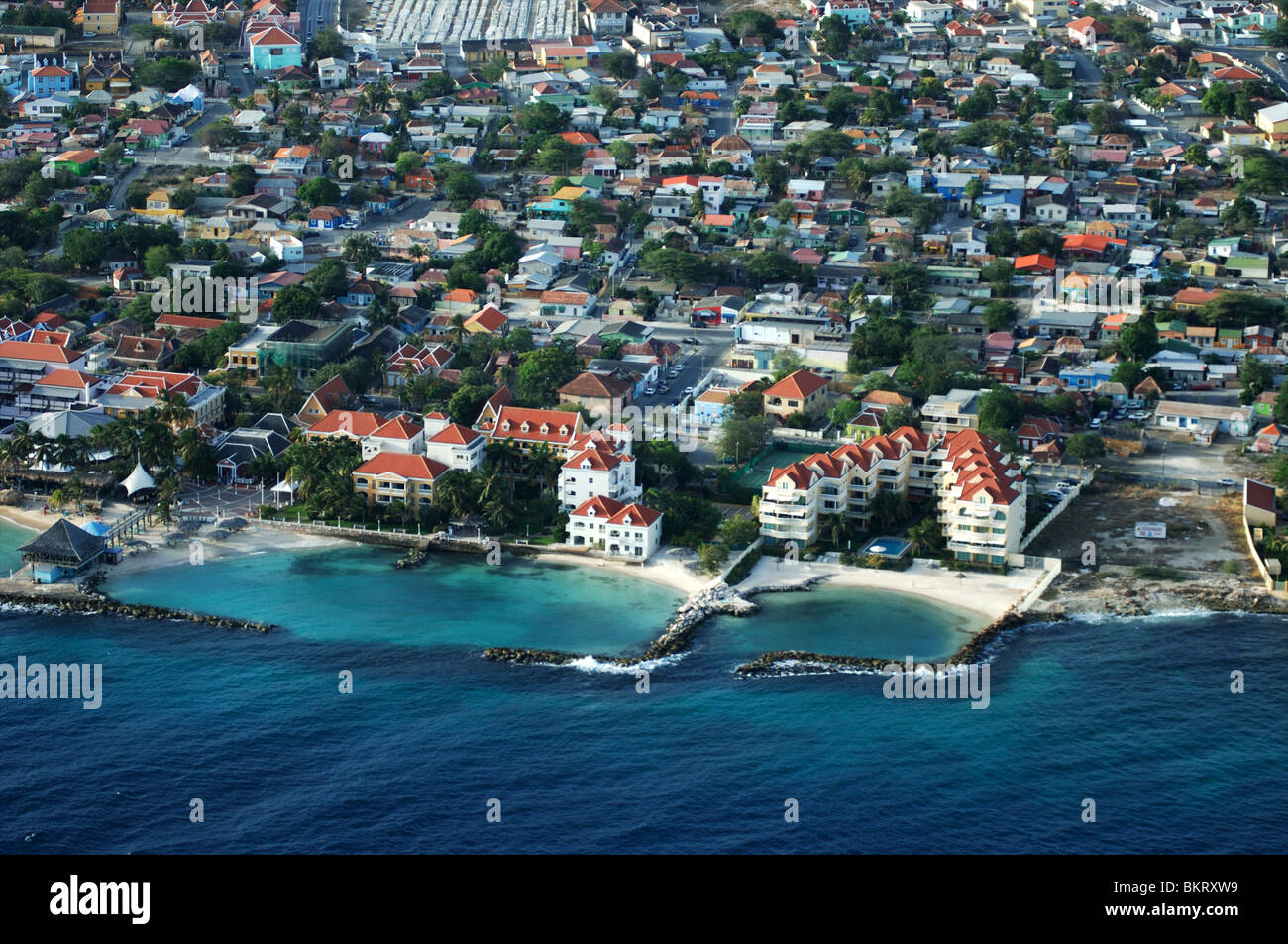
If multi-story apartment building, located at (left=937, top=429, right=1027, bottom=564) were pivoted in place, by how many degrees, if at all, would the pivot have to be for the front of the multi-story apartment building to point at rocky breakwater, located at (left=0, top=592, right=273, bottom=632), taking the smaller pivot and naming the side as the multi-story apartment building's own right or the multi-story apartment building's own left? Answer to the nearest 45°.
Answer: approximately 90° to the multi-story apartment building's own right

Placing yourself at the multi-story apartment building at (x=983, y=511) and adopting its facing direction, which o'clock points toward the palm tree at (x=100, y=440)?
The palm tree is roughly at 3 o'clock from the multi-story apartment building.

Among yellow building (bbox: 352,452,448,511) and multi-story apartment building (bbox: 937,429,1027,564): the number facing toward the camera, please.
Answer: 2

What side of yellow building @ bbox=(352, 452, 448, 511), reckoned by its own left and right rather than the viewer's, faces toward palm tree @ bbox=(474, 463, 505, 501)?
left

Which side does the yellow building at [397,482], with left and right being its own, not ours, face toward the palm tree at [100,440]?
right

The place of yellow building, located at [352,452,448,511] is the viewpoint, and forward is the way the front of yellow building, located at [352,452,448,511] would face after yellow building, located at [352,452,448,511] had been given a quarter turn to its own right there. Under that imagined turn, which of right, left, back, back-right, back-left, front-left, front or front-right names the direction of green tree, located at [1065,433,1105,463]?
back

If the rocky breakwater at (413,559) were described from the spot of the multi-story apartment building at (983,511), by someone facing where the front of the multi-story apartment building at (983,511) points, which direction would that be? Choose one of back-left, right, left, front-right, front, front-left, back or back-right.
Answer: right

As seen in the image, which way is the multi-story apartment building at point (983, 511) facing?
toward the camera

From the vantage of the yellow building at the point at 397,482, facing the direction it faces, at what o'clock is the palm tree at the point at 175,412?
The palm tree is roughly at 4 o'clock from the yellow building.

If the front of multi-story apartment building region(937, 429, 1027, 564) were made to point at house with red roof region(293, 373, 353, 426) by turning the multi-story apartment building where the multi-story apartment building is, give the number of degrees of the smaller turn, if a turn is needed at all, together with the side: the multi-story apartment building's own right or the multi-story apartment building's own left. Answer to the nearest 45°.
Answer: approximately 90° to the multi-story apartment building's own right

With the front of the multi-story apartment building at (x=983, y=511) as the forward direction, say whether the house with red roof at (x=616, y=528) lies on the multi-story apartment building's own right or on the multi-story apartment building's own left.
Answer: on the multi-story apartment building's own right

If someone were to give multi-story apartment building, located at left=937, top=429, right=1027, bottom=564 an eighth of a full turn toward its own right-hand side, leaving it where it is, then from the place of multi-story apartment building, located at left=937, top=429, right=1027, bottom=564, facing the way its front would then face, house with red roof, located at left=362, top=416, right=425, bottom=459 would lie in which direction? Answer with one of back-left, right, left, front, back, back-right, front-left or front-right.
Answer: front-right

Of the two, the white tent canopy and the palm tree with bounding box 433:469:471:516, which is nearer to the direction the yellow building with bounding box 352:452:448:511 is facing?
the palm tree

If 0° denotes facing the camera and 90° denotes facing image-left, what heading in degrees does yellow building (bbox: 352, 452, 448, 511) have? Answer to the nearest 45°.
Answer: approximately 0°

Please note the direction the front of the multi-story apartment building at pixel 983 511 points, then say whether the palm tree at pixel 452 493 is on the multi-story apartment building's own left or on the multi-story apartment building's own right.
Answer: on the multi-story apartment building's own right
